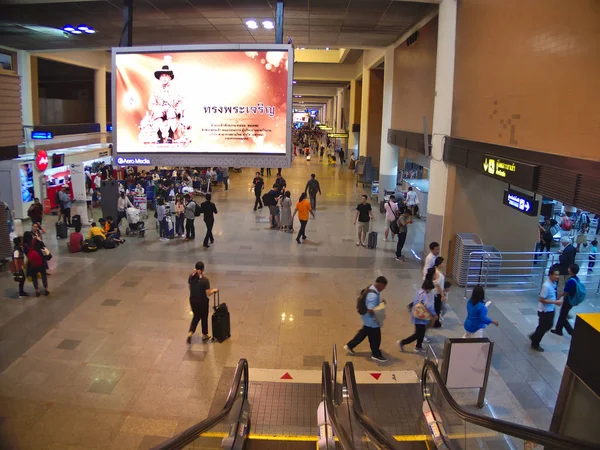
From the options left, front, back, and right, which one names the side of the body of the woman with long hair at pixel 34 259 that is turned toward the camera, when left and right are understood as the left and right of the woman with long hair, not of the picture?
back

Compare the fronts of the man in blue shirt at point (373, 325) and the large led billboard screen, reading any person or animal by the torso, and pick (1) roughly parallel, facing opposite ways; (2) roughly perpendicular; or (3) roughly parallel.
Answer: roughly perpendicular

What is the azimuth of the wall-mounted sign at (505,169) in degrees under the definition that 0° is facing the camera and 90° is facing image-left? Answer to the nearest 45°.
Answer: approximately 45°

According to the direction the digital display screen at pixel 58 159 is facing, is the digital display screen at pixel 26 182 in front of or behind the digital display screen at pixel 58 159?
in front

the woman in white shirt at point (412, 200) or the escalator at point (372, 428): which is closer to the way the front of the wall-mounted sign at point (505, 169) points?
the escalator

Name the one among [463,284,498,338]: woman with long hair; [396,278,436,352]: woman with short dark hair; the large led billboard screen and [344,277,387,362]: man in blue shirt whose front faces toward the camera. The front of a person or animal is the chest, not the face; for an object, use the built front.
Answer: the large led billboard screen

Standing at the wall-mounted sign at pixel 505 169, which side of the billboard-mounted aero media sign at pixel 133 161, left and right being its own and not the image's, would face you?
left

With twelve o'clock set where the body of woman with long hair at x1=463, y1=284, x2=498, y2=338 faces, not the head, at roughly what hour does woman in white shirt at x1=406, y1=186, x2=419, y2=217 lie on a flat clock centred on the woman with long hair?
The woman in white shirt is roughly at 10 o'clock from the woman with long hair.

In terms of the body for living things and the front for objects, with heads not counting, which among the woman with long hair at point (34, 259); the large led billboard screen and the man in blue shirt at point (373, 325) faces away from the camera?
the woman with long hair

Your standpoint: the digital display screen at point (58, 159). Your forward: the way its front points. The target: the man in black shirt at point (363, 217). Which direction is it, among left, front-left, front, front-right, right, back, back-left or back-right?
front-left
